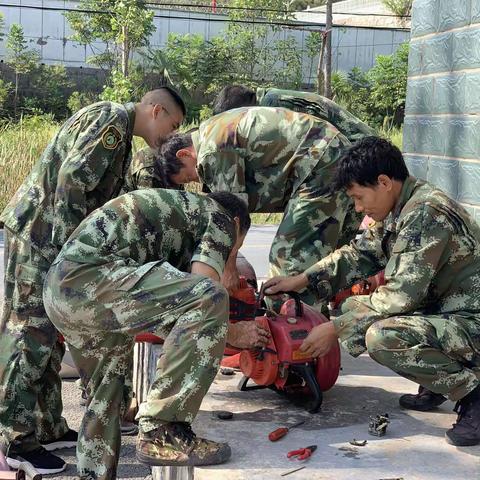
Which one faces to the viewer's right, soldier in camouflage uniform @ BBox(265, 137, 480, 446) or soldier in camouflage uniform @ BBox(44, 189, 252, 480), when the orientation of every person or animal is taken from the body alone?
soldier in camouflage uniform @ BBox(44, 189, 252, 480)

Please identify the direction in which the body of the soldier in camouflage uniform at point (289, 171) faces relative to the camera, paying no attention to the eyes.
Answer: to the viewer's left

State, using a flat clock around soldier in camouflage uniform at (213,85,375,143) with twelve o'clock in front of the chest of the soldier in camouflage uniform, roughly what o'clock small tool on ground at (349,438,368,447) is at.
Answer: The small tool on ground is roughly at 9 o'clock from the soldier in camouflage uniform.

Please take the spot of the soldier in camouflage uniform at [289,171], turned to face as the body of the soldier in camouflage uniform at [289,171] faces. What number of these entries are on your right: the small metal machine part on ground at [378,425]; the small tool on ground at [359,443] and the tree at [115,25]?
1

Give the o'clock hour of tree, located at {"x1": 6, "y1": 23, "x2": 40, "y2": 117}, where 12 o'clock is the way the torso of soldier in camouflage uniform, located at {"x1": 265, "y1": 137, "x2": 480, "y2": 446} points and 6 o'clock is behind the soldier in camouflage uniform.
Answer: The tree is roughly at 2 o'clock from the soldier in camouflage uniform.

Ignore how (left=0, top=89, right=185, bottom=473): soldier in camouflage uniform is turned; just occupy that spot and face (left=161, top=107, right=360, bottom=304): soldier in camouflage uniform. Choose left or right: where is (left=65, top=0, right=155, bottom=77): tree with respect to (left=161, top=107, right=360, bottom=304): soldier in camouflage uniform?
left

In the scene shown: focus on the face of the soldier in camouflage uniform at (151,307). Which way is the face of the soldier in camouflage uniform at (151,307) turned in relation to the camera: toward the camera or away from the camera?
away from the camera

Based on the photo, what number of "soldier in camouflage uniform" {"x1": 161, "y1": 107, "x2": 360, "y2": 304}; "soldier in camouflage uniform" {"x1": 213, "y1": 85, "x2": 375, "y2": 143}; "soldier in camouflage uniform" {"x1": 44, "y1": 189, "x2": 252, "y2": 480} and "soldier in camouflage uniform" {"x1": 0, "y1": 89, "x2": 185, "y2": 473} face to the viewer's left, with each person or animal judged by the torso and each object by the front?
2

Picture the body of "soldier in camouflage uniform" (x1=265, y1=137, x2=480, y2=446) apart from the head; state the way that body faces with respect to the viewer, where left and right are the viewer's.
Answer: facing to the left of the viewer

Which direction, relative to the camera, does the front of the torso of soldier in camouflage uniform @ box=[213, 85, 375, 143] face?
to the viewer's left

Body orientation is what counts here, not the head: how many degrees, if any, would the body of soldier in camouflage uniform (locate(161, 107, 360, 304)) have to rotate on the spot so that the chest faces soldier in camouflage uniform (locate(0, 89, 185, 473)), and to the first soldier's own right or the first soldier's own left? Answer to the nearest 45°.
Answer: approximately 45° to the first soldier's own left
